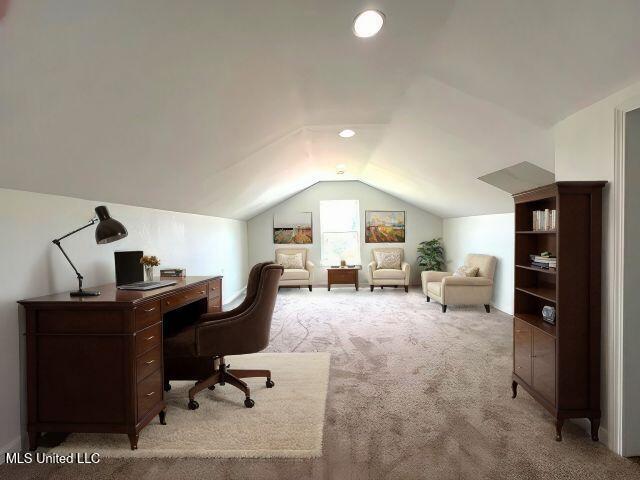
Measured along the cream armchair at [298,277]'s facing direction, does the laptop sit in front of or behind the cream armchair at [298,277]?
in front

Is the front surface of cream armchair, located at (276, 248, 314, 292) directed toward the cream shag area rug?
yes

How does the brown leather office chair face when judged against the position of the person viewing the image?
facing to the left of the viewer

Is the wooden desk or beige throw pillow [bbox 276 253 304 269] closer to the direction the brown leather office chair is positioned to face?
the wooden desk

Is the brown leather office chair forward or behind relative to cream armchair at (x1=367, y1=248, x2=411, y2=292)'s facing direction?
forward

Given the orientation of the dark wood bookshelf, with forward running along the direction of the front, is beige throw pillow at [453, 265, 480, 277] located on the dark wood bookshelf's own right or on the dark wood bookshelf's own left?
on the dark wood bookshelf's own right

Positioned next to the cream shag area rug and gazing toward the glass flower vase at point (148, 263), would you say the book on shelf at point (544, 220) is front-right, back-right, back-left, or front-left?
back-right

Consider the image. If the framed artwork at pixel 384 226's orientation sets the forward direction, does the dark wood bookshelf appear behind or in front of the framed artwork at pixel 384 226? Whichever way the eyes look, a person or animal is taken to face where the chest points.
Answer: in front
